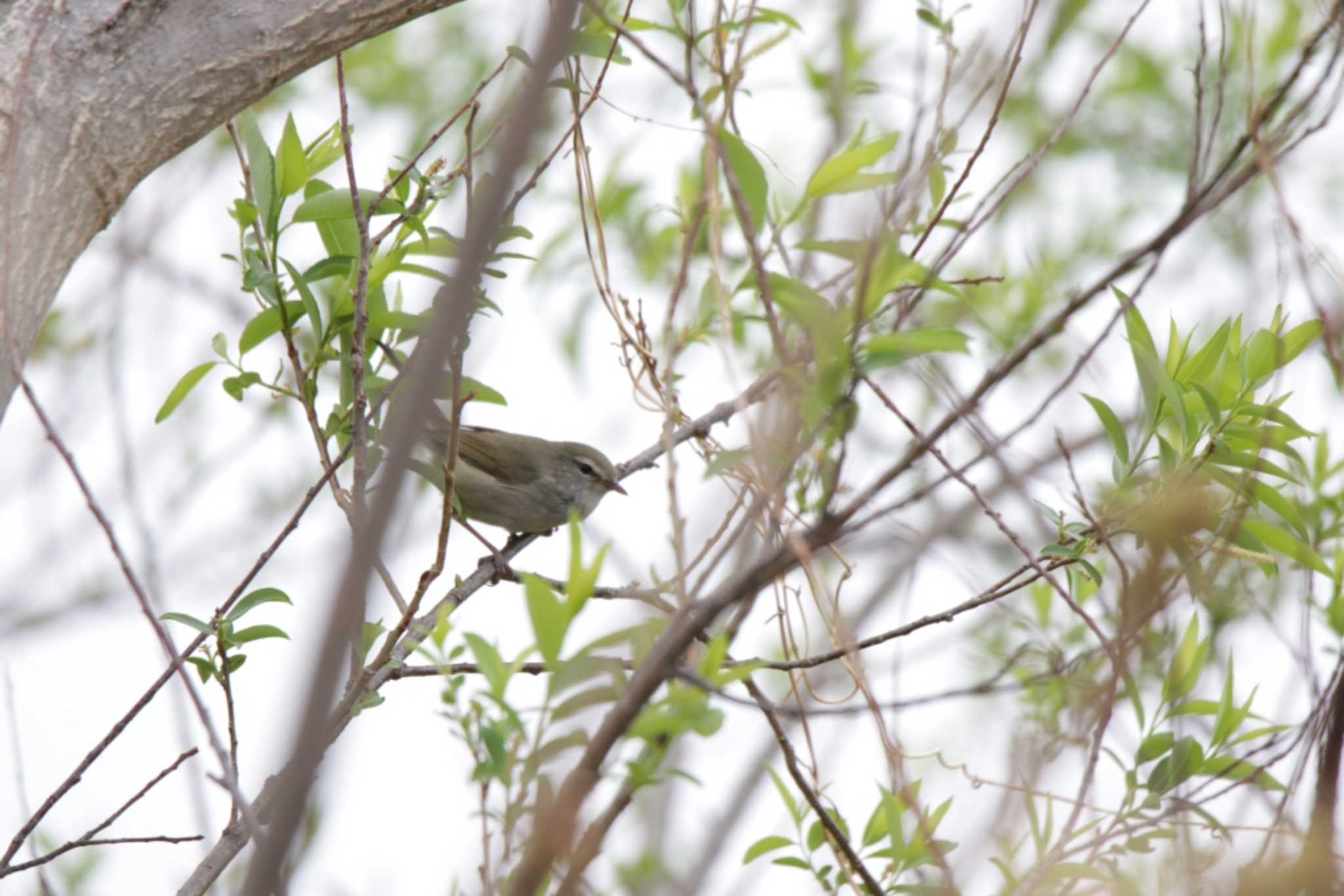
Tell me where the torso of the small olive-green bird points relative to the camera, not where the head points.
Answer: to the viewer's right
